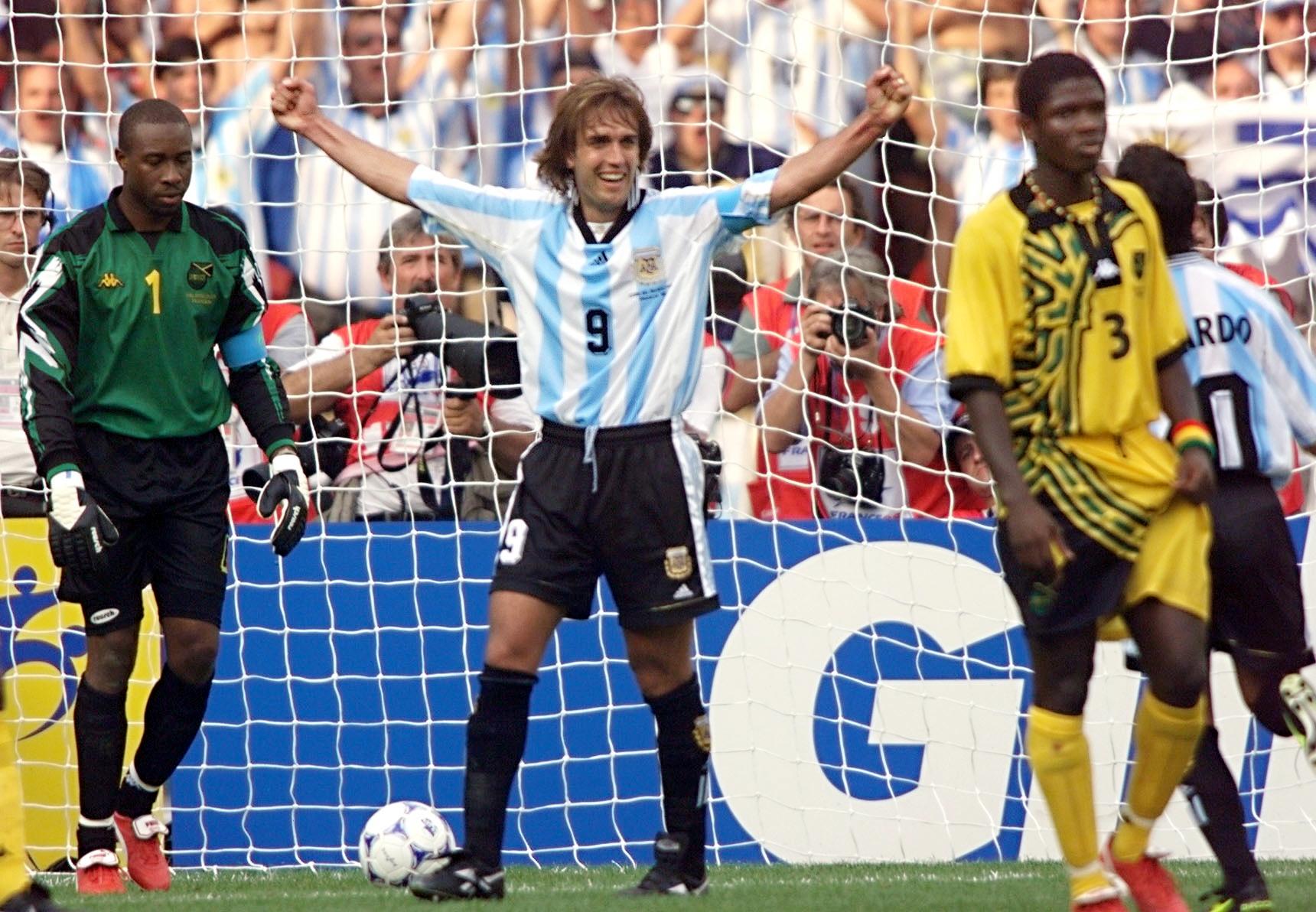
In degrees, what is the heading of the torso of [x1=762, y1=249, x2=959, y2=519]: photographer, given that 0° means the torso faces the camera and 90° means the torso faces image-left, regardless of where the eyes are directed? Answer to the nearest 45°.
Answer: approximately 0°

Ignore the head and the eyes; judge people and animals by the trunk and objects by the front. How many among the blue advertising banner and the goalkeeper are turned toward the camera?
2
